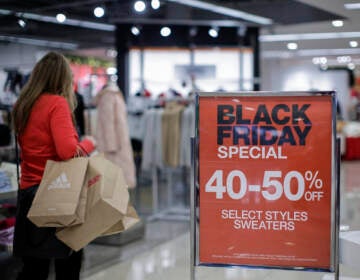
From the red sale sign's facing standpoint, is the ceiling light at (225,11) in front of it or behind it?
behind

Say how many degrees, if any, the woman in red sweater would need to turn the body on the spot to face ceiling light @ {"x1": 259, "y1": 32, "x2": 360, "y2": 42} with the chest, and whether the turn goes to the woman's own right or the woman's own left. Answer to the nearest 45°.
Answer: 0° — they already face it

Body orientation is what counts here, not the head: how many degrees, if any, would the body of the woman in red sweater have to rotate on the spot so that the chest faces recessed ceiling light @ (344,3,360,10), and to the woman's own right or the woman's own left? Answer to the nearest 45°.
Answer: approximately 45° to the woman's own right

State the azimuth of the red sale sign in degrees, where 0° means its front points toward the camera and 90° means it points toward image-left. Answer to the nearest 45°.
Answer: approximately 0°

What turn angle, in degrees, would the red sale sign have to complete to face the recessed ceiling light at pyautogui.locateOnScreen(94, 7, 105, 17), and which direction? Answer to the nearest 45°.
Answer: approximately 135° to its right

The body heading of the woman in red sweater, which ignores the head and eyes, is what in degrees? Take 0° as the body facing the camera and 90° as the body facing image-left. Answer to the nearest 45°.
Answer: approximately 225°

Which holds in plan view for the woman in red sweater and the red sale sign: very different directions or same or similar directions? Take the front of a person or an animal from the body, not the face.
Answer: very different directions

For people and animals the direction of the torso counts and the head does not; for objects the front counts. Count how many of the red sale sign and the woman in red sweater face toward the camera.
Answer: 1
